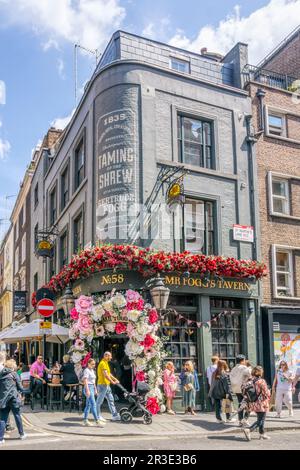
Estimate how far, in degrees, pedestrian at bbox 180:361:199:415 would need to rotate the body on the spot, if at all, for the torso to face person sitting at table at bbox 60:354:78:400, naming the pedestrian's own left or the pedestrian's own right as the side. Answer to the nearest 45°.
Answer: approximately 90° to the pedestrian's own right

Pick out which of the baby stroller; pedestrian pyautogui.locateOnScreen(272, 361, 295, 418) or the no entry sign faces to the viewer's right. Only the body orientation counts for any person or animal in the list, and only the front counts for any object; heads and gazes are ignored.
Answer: the baby stroller

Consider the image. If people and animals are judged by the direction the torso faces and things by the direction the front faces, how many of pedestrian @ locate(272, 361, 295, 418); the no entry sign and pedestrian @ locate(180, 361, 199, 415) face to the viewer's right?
0

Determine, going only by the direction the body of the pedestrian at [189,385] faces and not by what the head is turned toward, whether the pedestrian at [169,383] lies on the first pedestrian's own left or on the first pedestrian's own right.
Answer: on the first pedestrian's own right

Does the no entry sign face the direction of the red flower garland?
no

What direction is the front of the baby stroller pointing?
to the viewer's right

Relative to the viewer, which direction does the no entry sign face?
toward the camera

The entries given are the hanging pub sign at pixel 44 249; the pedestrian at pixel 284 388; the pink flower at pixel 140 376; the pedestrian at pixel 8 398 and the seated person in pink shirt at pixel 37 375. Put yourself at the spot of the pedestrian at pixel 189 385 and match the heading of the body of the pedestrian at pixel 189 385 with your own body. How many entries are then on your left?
1

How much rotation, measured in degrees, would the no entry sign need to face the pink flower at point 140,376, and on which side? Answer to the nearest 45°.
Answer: approximately 45° to its left

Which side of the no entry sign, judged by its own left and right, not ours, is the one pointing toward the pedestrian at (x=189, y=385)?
left

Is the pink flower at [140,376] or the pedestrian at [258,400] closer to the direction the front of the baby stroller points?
the pedestrian

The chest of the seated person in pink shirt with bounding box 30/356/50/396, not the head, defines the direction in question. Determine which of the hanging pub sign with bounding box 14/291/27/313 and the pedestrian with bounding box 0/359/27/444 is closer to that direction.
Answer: the pedestrian

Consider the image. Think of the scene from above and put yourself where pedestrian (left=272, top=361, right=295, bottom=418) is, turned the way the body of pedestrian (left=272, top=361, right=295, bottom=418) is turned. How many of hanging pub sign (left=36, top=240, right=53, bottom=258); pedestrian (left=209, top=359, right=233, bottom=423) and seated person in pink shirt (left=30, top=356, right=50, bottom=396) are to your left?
0

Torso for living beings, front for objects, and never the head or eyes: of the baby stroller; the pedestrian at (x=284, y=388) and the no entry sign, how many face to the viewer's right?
1

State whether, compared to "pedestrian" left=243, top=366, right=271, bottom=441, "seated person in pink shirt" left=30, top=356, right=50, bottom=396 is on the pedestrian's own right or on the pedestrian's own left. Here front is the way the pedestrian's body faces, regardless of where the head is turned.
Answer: on the pedestrian's own left

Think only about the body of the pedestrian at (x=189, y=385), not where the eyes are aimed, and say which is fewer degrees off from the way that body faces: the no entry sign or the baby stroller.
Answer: the baby stroller

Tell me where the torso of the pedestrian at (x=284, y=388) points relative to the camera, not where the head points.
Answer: toward the camera
